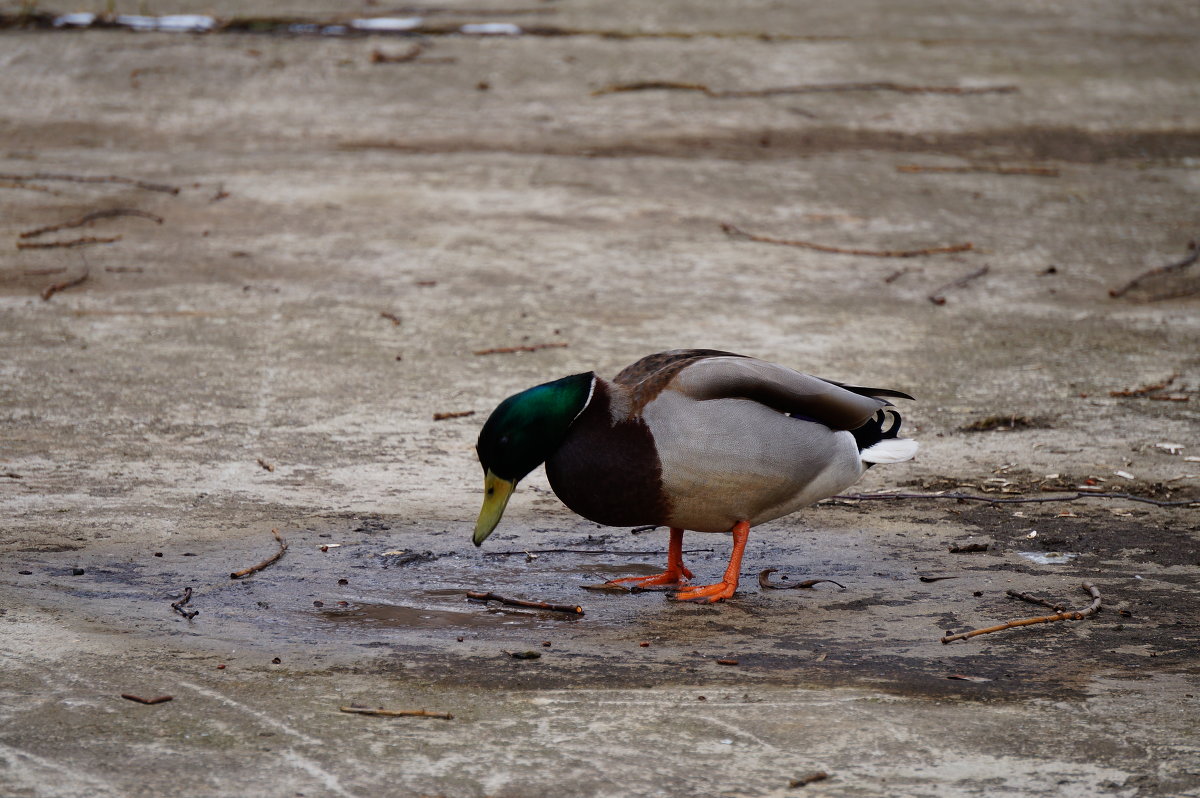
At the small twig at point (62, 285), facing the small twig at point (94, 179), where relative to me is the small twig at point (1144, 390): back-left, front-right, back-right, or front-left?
back-right

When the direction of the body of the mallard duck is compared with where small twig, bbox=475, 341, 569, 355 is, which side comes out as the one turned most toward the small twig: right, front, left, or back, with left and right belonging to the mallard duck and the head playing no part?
right

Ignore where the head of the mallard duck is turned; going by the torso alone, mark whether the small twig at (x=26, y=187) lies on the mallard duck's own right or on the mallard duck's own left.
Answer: on the mallard duck's own right

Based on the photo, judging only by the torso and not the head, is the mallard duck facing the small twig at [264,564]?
yes

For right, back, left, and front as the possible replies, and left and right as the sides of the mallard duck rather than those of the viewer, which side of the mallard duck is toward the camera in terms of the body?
left

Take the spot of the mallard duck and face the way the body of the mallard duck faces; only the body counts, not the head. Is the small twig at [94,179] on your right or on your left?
on your right

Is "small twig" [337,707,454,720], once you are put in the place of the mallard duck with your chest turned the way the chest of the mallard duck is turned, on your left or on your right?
on your left

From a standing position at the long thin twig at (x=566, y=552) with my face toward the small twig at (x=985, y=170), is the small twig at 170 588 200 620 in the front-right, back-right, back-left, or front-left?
back-left

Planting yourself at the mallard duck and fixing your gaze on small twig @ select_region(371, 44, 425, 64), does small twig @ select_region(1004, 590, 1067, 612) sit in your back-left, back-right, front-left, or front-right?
back-right
